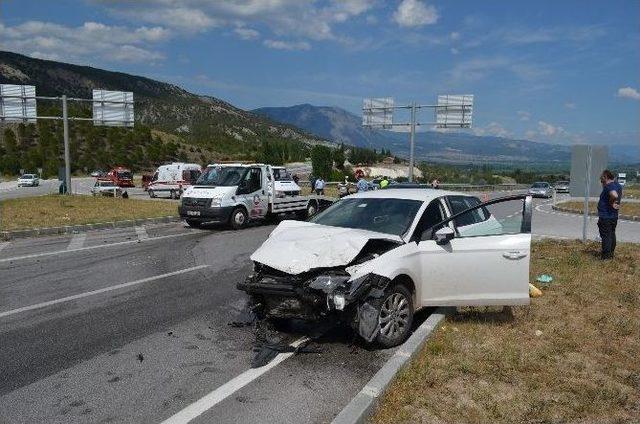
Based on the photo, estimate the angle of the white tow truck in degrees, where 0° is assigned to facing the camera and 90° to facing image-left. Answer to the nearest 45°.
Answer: approximately 45°

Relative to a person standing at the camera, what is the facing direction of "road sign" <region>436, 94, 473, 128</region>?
facing away from the viewer

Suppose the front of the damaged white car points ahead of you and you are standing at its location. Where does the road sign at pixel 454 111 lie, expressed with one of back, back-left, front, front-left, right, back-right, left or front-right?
back-right

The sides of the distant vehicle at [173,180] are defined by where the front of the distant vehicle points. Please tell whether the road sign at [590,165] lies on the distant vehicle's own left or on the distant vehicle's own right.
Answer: on the distant vehicle's own left

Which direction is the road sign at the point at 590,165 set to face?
away from the camera

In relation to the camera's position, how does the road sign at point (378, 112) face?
facing away from the viewer

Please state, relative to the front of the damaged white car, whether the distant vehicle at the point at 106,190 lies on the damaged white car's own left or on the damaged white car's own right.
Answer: on the damaged white car's own right

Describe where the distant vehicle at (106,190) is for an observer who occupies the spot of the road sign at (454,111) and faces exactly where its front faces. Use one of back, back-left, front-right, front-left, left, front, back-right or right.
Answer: left

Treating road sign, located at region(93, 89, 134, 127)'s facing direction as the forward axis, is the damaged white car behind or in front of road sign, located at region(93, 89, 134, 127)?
behind

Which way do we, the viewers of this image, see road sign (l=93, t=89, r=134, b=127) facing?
facing away from the viewer

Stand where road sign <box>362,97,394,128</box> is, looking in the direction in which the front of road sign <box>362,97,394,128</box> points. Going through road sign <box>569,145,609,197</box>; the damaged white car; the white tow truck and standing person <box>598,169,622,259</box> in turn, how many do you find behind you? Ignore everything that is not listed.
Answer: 4

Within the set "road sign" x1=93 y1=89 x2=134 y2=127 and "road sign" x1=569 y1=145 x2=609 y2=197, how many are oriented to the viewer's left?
0

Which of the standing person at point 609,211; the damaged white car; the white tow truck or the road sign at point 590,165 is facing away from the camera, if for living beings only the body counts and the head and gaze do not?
the road sign
